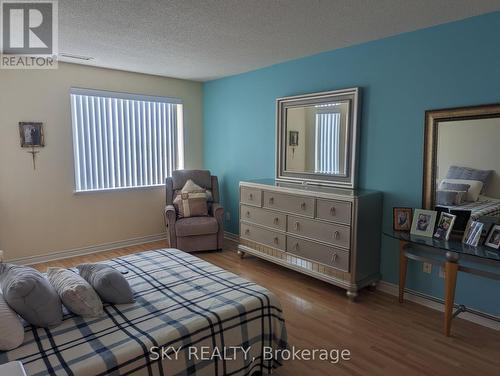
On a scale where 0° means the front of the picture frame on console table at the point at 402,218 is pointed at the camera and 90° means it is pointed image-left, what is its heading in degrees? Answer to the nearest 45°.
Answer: approximately 0°

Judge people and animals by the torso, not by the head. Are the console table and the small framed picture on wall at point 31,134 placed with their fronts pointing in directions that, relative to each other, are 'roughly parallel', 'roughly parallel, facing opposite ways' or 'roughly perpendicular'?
roughly perpendicular

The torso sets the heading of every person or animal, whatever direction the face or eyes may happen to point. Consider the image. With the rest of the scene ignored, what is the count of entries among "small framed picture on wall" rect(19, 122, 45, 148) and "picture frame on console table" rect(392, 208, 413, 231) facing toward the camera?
2

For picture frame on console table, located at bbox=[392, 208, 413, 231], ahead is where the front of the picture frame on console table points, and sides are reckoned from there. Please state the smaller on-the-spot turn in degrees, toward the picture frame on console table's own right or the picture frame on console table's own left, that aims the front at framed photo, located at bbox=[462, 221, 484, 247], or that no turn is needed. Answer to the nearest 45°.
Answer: approximately 45° to the picture frame on console table's own left

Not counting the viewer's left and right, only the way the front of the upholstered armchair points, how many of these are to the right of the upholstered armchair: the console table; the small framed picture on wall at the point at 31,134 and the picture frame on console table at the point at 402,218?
1

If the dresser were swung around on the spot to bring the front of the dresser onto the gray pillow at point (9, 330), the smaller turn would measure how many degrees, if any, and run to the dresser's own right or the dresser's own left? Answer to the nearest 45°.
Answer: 0° — it already faces it

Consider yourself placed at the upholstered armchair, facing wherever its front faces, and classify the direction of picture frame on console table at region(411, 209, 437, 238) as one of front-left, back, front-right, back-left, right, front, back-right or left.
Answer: front-left

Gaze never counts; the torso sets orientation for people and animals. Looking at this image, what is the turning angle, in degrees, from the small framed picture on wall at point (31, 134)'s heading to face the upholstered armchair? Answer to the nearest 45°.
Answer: approximately 90° to its left

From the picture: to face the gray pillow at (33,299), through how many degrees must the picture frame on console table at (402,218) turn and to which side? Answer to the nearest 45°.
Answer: approximately 45° to its right

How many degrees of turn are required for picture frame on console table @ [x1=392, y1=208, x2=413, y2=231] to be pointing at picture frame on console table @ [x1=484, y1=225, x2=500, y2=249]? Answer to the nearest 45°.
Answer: approximately 45° to its left

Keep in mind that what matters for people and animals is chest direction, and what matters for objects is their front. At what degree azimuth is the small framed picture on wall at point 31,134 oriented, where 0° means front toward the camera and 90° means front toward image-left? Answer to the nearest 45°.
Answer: approximately 0°

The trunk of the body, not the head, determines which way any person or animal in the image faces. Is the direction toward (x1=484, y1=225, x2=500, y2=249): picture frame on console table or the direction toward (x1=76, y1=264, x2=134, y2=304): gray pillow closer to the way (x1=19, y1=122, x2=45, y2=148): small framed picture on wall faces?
the gray pillow

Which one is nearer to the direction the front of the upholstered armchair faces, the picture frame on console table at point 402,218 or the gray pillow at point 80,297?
the gray pillow

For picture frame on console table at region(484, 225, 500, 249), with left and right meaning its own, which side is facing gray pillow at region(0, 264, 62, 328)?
front
